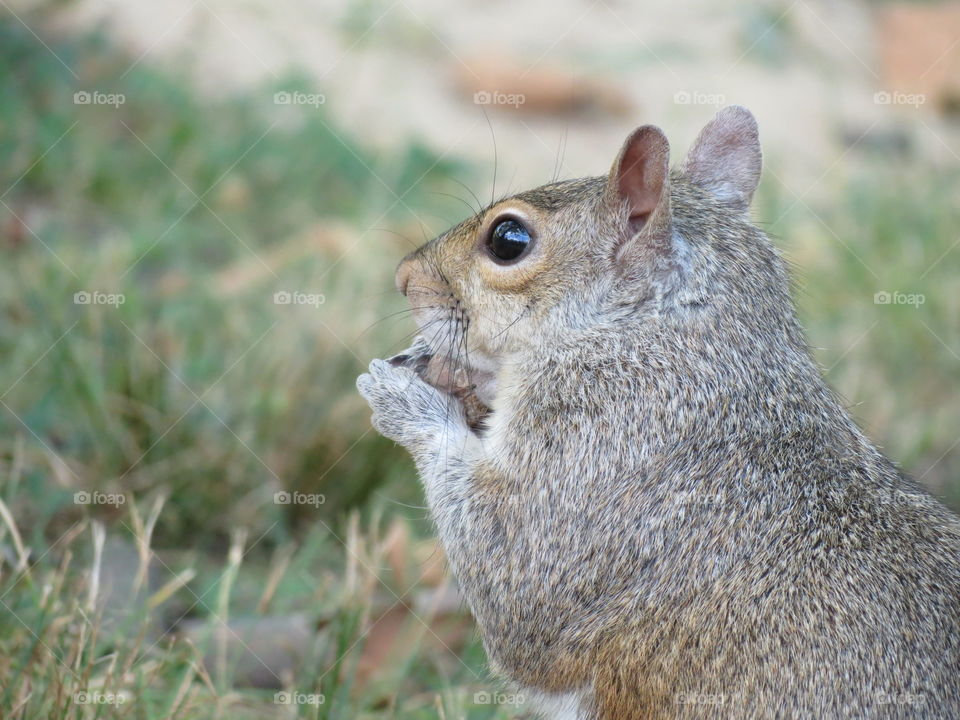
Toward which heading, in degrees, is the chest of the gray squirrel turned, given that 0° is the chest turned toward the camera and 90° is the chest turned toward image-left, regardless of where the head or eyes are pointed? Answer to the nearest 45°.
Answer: approximately 90°
